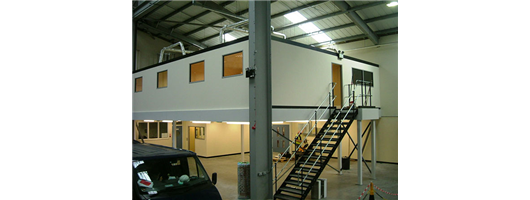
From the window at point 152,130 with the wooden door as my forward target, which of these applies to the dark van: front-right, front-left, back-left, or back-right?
front-right

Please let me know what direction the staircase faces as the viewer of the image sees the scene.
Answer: facing the viewer and to the left of the viewer

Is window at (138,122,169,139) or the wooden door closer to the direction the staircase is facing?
the window

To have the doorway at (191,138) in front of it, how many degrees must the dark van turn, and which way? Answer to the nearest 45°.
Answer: approximately 135° to its left

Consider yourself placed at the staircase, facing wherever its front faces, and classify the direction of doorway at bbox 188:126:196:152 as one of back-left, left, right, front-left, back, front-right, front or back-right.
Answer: right

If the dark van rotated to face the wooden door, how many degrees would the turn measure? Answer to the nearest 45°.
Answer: approximately 90° to its left

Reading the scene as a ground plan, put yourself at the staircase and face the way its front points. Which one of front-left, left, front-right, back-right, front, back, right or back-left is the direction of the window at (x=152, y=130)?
right

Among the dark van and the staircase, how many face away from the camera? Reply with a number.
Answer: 0

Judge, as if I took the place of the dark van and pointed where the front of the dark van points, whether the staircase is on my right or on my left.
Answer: on my left

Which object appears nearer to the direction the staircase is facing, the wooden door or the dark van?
the dark van

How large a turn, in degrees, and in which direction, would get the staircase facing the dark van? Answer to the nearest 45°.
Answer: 0° — it already faces it

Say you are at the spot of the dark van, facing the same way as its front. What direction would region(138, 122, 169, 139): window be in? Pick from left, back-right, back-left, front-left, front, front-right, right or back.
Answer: back-left

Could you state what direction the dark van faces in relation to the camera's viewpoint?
facing the viewer and to the right of the viewer

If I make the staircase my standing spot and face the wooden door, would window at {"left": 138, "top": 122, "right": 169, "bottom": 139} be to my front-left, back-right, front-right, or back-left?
front-left
